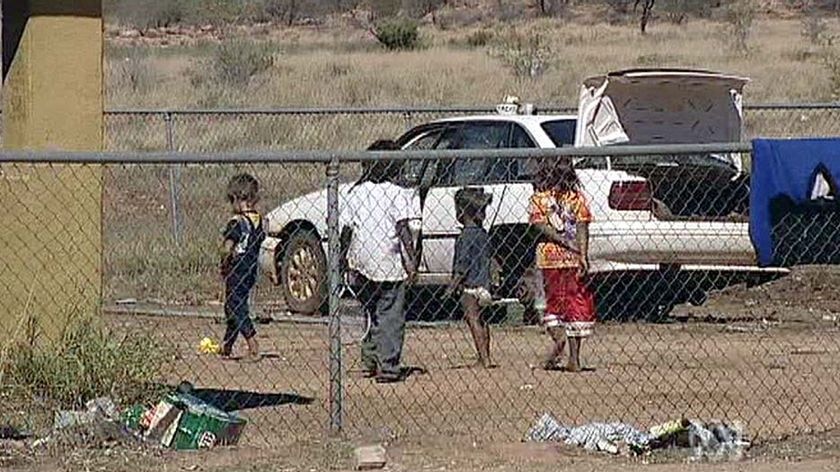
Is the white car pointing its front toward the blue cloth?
no

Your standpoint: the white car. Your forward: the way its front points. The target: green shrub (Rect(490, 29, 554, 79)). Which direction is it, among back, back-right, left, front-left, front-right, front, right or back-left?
front-right

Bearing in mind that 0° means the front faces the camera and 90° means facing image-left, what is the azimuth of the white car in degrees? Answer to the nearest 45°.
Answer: approximately 135°

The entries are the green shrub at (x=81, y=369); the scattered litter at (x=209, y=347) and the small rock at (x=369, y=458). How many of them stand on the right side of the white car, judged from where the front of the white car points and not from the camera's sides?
0

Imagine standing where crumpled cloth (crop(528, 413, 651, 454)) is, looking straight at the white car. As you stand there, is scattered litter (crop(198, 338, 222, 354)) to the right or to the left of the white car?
left

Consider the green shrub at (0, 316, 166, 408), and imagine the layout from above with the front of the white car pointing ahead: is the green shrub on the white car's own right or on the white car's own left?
on the white car's own left

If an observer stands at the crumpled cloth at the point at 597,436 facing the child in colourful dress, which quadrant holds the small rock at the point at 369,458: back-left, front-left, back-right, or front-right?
back-left

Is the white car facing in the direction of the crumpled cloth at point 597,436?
no

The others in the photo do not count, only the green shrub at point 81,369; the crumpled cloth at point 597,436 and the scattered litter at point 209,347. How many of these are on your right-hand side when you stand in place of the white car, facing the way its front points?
0

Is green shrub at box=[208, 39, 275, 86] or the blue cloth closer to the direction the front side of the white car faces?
the green shrub

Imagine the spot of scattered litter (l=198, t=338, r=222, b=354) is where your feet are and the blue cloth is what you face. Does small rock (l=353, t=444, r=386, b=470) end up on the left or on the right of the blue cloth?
right

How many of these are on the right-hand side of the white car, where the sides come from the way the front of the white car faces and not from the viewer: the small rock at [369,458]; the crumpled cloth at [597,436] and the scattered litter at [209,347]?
0

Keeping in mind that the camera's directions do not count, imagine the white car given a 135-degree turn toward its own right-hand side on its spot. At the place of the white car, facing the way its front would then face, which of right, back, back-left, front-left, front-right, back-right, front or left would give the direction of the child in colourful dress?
right
